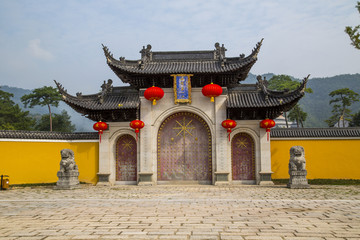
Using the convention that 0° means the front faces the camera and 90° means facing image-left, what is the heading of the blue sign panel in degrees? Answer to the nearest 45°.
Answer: approximately 0°

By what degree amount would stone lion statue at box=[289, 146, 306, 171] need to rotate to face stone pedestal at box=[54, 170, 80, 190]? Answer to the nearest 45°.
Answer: approximately 90° to its right

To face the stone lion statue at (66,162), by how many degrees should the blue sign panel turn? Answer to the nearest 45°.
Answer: approximately 90° to its right

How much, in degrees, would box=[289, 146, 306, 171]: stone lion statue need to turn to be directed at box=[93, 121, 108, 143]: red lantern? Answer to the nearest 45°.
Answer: approximately 90° to its right

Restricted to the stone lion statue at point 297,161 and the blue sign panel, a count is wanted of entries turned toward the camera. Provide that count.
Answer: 2

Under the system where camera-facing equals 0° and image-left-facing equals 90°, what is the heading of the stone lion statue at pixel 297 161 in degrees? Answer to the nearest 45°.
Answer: approximately 0°

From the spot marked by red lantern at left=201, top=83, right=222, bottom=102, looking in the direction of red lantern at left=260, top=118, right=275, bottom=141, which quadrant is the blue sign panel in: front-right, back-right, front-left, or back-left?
back-left

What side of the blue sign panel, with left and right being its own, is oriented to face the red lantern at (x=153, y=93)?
right

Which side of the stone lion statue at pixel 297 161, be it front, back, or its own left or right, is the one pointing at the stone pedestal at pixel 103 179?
right

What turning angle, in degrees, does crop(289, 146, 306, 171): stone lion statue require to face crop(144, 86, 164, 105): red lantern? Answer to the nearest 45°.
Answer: approximately 90° to its right
